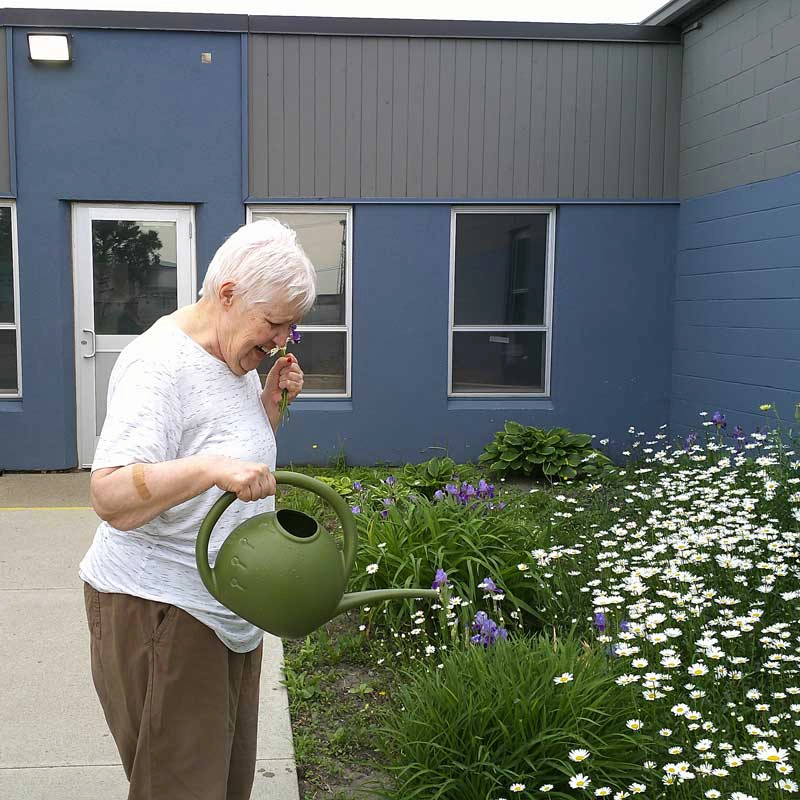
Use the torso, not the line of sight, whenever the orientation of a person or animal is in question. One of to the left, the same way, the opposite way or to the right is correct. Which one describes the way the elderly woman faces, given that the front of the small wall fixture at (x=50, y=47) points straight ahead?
to the left

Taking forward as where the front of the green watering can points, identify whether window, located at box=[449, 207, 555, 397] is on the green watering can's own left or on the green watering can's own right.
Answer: on the green watering can's own left

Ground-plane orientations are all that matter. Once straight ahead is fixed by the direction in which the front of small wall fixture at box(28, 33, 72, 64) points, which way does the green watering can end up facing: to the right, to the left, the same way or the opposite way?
to the left

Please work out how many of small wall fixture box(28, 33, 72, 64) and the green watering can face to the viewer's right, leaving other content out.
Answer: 1

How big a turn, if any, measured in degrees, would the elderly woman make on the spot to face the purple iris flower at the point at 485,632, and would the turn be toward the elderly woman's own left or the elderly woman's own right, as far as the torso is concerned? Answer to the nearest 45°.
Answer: approximately 45° to the elderly woman's own left

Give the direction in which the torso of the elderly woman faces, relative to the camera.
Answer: to the viewer's right

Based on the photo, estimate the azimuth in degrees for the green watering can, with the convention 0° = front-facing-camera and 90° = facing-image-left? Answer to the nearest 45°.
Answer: approximately 270°

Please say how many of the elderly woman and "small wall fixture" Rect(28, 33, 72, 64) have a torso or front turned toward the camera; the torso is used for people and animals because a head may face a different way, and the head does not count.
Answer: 1

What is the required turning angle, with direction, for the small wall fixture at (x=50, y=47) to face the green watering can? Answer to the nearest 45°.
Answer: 0° — it already faces it

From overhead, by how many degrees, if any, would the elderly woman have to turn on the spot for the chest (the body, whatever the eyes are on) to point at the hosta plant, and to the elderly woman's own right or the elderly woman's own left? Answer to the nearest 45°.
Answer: approximately 45° to the elderly woman's own left

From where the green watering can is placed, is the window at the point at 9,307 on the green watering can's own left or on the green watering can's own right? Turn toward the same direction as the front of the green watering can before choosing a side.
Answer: on the green watering can's own left

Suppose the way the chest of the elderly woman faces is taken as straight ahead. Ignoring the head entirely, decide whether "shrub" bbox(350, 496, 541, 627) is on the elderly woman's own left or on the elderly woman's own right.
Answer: on the elderly woman's own left
